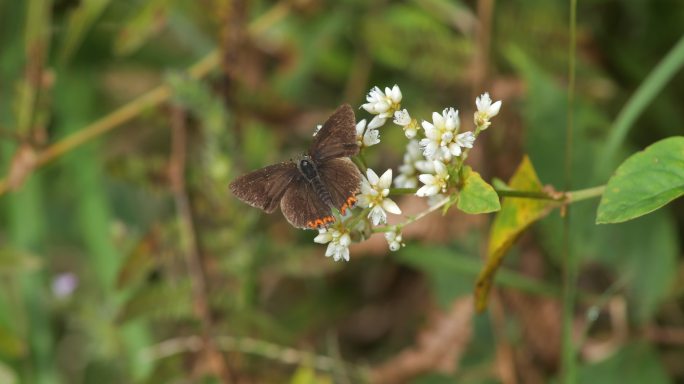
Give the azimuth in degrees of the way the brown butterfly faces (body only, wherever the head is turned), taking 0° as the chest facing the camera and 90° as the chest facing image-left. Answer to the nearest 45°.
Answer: approximately 135°

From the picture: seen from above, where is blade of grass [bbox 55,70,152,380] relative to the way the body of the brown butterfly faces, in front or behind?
in front
